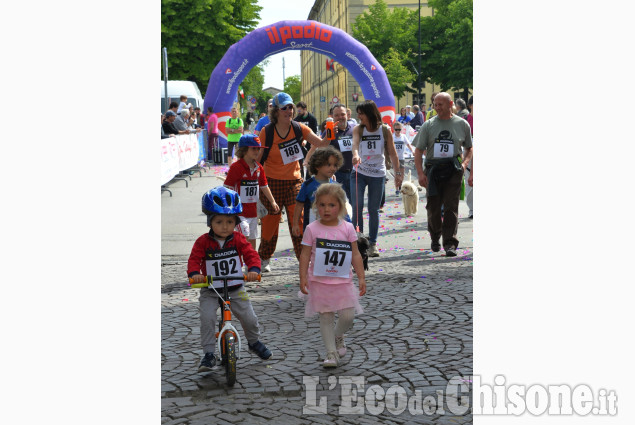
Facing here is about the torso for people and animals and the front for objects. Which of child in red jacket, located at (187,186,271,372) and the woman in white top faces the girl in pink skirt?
the woman in white top

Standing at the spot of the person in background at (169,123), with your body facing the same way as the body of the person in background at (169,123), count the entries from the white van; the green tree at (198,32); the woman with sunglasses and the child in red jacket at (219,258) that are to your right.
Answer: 2

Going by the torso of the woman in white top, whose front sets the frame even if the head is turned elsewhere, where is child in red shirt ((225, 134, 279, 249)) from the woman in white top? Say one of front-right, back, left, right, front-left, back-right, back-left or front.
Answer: front-right

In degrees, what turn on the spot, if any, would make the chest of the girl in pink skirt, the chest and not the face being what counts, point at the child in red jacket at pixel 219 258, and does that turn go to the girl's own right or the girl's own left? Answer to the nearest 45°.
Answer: approximately 90° to the girl's own right

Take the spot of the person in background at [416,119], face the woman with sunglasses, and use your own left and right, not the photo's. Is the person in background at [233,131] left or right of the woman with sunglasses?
right

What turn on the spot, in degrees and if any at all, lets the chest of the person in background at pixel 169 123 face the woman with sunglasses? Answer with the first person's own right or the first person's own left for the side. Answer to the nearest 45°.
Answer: approximately 90° to the first person's own right

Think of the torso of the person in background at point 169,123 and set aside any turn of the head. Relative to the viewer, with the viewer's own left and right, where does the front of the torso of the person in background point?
facing to the right of the viewer

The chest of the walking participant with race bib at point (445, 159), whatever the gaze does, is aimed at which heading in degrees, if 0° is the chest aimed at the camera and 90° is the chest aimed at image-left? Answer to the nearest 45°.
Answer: approximately 0°

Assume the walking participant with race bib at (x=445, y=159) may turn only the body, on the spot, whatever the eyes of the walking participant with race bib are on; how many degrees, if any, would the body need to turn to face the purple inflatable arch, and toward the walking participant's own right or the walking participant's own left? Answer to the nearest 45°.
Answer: approximately 180°

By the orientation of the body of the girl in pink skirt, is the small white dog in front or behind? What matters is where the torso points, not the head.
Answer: behind
